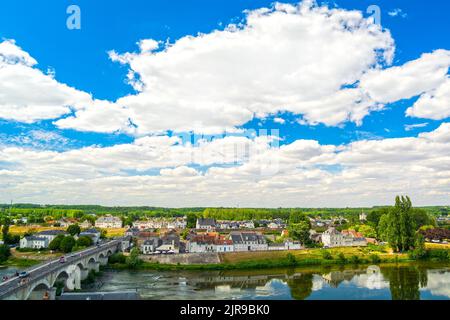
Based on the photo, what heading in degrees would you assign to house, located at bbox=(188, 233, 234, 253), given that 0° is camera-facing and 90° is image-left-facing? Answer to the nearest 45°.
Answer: approximately 0°

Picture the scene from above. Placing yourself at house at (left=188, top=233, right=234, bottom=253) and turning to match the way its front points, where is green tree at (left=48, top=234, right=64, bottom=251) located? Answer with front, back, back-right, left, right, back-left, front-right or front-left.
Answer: right

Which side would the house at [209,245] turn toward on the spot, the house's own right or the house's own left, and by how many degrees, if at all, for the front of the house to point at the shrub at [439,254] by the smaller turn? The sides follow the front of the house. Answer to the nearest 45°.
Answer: approximately 90° to the house's own left

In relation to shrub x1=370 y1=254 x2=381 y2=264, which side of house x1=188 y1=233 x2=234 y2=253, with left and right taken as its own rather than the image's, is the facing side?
left

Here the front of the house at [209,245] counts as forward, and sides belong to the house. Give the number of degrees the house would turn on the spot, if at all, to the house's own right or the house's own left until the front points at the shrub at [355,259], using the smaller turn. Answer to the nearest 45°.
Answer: approximately 90° to the house's own left

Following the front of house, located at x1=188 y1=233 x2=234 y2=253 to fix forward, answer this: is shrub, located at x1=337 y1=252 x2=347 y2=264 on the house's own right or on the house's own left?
on the house's own left

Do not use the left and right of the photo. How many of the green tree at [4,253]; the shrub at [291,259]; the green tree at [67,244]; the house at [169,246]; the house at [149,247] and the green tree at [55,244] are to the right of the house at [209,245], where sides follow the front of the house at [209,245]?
5

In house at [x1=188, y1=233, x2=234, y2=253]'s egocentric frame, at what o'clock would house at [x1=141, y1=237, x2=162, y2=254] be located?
house at [x1=141, y1=237, x2=162, y2=254] is roughly at 3 o'clock from house at [x1=188, y1=233, x2=234, y2=253].

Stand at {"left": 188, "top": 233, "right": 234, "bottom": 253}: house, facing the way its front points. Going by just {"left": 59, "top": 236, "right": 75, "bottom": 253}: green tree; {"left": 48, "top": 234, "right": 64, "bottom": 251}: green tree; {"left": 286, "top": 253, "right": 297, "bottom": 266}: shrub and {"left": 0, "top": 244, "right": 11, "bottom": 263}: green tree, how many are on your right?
3

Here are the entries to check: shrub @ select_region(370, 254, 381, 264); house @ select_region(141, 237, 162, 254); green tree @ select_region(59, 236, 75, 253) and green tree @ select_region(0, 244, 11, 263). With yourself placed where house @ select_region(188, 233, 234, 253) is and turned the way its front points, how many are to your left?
1

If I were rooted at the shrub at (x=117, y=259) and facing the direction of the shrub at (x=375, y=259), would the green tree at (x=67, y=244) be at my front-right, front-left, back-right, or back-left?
back-left

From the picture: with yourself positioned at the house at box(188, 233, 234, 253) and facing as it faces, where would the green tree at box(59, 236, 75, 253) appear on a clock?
The green tree is roughly at 3 o'clock from the house.

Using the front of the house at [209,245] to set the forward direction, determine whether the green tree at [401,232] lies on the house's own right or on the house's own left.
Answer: on the house's own left

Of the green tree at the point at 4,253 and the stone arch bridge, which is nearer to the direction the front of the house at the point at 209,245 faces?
the stone arch bridge

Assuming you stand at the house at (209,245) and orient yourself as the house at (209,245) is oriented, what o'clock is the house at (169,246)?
the house at (169,246) is roughly at 3 o'clock from the house at (209,245).
